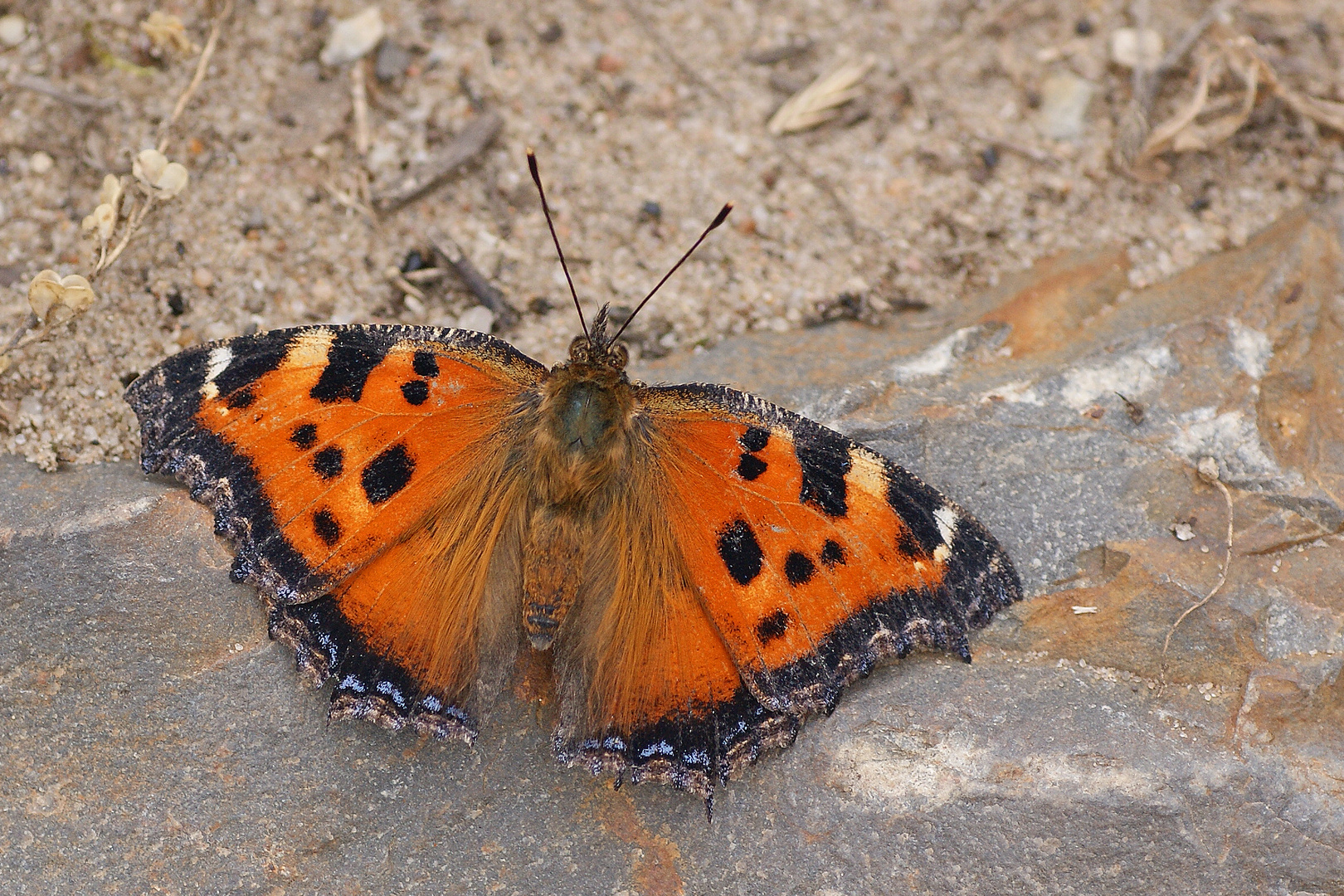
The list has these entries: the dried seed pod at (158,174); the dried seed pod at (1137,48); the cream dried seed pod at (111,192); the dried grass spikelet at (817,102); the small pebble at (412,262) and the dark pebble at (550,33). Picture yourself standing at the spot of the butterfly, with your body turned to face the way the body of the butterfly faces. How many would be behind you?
0

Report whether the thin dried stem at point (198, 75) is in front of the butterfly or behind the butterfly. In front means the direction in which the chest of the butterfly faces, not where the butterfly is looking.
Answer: in front

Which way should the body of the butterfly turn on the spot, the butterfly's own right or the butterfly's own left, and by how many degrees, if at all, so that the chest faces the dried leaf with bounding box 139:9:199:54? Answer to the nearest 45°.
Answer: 0° — it already faces it

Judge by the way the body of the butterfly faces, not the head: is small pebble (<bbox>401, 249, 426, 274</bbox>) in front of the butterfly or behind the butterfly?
in front

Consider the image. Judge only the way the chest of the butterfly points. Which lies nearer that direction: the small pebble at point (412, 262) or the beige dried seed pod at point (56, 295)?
the small pebble

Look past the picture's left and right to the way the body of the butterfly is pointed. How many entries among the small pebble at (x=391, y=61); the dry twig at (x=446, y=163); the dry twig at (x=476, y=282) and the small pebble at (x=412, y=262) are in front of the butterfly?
4

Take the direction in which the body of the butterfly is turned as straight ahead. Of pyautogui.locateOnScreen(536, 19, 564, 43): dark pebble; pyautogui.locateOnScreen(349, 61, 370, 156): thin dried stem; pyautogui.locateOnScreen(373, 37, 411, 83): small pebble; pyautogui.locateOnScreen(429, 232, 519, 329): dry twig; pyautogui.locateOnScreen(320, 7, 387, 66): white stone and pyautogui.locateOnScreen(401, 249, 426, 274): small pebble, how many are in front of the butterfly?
6

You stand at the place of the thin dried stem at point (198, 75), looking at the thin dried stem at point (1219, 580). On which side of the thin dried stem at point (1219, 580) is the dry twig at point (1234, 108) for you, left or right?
left

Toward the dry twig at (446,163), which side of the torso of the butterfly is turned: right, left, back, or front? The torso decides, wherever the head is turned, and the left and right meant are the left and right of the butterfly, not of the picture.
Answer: front

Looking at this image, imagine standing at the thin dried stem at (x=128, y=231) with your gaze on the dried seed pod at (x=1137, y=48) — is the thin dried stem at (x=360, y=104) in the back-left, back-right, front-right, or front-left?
front-left

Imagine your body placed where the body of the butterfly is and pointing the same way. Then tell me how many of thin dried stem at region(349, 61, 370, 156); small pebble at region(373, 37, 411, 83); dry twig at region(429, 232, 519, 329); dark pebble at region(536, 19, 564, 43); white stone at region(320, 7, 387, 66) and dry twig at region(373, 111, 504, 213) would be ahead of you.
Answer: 6

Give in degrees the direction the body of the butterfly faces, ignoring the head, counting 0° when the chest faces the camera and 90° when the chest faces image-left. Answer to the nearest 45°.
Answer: approximately 180°

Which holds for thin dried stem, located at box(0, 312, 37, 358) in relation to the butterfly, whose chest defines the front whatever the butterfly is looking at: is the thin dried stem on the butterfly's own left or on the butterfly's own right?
on the butterfly's own left

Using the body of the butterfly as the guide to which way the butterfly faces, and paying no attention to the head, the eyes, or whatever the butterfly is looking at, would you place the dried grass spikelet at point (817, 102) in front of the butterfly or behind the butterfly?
in front

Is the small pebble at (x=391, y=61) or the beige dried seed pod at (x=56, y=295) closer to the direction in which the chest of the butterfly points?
the small pebble

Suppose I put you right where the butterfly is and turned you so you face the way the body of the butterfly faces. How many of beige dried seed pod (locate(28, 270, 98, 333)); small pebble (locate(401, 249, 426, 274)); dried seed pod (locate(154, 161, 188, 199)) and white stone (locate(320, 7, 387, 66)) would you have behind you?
0

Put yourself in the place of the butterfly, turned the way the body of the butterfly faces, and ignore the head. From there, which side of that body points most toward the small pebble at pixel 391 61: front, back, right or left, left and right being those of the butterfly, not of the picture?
front

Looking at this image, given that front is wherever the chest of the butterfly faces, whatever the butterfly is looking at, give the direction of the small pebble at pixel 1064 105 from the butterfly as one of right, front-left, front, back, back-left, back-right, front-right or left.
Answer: front-right
